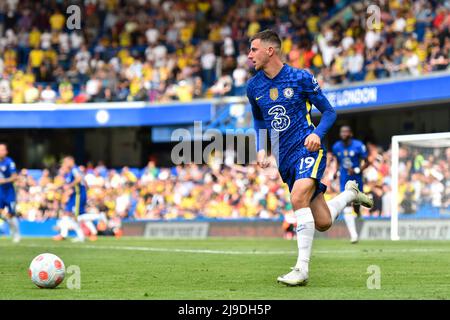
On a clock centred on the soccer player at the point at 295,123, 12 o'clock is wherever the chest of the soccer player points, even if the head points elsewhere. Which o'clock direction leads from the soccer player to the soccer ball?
The soccer ball is roughly at 1 o'clock from the soccer player.

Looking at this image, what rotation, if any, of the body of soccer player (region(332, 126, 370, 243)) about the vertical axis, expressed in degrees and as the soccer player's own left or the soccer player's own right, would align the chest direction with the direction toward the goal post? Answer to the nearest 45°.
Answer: approximately 135° to the soccer player's own left

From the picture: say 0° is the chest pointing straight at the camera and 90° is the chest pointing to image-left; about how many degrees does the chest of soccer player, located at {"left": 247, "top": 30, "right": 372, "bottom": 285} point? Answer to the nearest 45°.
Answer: approximately 45°

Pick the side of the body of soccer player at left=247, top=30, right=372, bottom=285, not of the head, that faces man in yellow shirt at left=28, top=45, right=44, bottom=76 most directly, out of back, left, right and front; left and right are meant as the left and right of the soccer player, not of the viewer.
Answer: right

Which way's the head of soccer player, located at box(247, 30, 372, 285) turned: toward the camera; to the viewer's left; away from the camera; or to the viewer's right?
to the viewer's left

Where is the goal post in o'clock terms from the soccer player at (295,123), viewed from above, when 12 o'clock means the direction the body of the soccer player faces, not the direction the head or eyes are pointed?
The goal post is roughly at 5 o'clock from the soccer player.

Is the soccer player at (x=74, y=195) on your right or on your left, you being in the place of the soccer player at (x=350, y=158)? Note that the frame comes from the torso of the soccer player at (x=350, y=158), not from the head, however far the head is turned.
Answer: on your right

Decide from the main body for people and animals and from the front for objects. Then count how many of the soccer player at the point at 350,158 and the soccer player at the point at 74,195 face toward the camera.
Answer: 1

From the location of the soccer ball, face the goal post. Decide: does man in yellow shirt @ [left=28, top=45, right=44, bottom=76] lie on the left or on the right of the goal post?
left
